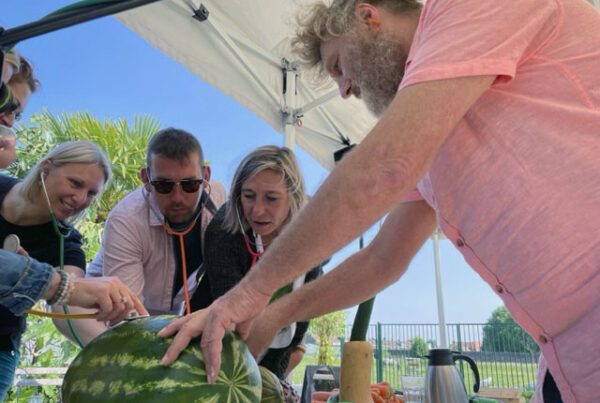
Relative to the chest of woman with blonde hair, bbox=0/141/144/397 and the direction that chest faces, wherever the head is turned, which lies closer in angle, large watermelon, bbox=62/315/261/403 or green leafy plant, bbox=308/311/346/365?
the large watermelon

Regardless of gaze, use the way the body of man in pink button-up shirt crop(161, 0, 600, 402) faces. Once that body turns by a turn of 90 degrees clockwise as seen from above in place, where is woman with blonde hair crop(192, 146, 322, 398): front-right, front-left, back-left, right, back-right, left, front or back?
front-left

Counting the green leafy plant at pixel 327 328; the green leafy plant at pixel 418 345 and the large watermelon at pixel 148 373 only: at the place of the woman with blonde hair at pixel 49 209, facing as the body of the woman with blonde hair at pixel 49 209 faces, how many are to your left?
2

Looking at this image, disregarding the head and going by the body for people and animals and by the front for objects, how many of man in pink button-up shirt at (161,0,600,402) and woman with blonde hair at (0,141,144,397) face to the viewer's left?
1

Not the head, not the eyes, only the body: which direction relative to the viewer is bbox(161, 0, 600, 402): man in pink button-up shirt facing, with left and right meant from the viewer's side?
facing to the left of the viewer

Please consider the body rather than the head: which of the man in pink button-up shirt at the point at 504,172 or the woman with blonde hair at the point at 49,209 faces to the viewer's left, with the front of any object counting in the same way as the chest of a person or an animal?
the man in pink button-up shirt

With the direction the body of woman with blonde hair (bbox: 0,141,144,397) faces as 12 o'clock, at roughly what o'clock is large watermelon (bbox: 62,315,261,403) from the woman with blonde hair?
The large watermelon is roughly at 1 o'clock from the woman with blonde hair.

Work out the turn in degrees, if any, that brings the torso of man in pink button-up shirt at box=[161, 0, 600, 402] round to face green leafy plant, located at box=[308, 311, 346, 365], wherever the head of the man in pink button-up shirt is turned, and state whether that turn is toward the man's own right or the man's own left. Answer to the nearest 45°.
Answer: approximately 90° to the man's own right

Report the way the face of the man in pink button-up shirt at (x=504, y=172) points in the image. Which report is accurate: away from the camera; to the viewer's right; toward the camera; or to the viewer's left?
to the viewer's left

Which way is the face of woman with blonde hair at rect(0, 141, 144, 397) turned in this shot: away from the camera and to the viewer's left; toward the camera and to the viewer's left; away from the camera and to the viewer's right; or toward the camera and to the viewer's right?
toward the camera and to the viewer's right

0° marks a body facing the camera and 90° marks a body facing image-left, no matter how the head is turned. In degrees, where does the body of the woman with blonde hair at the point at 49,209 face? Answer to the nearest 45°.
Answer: approximately 315°

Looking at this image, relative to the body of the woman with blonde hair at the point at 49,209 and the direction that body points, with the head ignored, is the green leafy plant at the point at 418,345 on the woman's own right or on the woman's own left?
on the woman's own left

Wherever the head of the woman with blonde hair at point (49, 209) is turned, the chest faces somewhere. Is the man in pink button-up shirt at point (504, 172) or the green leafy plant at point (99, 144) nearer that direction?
the man in pink button-up shirt

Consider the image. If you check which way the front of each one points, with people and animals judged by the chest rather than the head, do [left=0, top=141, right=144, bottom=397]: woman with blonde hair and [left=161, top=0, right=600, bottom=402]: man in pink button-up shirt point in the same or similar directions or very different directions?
very different directions

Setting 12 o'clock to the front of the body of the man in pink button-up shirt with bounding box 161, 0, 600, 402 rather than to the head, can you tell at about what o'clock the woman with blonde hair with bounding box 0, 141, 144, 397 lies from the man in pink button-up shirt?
The woman with blonde hair is roughly at 1 o'clock from the man in pink button-up shirt.

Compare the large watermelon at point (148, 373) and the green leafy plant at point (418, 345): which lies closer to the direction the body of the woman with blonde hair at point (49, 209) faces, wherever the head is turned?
the large watermelon
